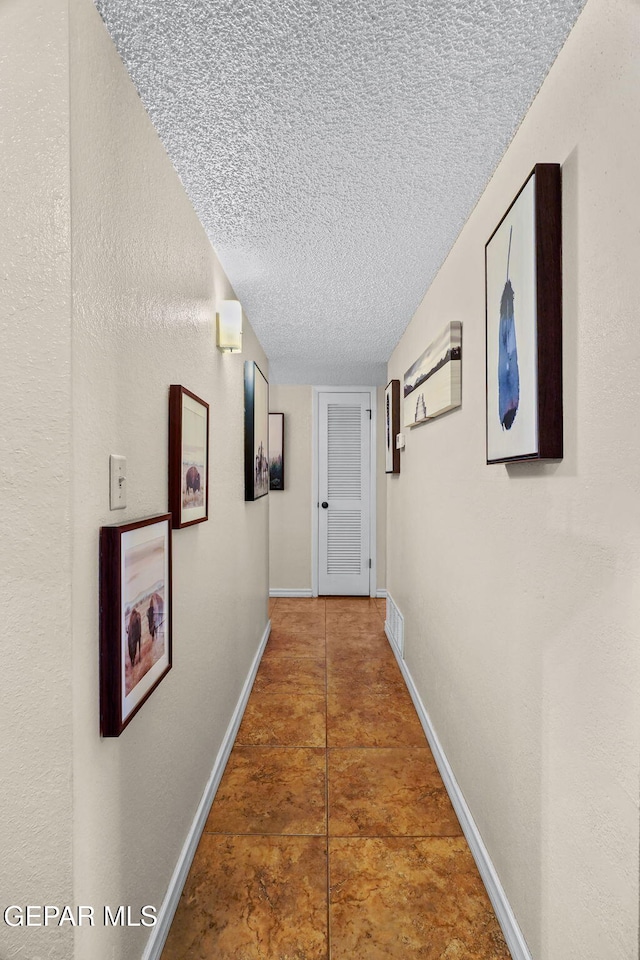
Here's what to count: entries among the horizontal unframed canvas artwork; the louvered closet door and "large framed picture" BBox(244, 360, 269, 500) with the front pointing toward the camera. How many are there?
1

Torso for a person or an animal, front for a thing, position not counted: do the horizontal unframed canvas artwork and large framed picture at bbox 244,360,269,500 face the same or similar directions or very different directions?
very different directions

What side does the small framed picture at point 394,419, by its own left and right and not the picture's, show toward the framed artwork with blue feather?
left

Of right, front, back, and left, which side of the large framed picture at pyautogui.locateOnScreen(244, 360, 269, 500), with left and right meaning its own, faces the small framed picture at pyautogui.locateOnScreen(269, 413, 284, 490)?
left

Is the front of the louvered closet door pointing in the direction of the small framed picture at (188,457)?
yes

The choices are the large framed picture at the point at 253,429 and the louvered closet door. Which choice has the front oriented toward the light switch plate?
the louvered closet door

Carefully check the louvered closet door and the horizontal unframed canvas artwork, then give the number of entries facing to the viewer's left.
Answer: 1

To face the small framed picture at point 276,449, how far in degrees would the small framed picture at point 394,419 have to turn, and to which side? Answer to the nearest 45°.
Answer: approximately 45° to its right

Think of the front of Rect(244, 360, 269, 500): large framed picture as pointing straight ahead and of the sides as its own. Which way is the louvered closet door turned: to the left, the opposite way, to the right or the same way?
to the right

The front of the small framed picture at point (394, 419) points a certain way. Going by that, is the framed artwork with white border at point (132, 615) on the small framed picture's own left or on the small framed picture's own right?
on the small framed picture's own left

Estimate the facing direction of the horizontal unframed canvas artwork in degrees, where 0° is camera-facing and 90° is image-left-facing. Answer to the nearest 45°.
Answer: approximately 90°

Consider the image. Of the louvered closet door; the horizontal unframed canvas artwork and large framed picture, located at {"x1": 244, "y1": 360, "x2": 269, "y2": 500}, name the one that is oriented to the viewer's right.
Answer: the large framed picture

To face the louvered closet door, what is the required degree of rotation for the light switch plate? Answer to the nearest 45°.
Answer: approximately 90° to its left

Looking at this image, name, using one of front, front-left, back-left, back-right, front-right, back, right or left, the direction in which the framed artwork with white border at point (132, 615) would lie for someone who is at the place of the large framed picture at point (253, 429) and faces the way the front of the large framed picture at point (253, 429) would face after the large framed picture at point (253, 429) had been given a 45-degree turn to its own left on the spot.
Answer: back-right

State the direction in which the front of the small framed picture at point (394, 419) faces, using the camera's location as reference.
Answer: facing to the left of the viewer

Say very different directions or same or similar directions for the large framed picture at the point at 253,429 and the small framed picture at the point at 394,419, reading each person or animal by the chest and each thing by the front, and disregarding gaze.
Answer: very different directions

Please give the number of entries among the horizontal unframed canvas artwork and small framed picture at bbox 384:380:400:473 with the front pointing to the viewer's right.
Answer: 0

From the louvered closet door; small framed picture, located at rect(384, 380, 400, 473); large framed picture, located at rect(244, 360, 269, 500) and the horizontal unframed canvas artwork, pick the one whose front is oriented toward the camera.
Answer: the louvered closet door

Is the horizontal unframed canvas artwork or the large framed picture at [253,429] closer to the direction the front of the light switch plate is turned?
the horizontal unframed canvas artwork

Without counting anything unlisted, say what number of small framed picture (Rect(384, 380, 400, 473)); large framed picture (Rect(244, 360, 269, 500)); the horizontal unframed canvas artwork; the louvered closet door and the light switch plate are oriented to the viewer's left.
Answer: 2

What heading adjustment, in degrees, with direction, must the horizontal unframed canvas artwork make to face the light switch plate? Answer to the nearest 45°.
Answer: approximately 45° to its left
